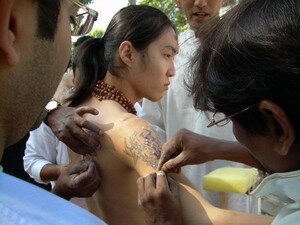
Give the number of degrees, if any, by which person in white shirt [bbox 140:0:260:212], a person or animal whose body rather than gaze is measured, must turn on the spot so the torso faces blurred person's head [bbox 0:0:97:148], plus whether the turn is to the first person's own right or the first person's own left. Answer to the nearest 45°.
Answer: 0° — they already face them

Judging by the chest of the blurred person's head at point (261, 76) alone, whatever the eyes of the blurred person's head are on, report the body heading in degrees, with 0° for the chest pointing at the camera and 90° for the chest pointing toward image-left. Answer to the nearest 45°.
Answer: approximately 135°

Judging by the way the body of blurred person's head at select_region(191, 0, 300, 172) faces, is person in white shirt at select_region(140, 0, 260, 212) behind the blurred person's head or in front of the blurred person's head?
in front

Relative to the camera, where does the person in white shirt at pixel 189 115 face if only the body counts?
toward the camera

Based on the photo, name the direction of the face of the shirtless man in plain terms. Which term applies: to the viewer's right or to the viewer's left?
to the viewer's right

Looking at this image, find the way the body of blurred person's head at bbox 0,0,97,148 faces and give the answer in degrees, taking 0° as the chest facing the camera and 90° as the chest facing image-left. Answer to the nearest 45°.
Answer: approximately 225°

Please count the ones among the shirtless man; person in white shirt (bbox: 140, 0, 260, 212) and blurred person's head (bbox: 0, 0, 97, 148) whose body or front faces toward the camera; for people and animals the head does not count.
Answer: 1
